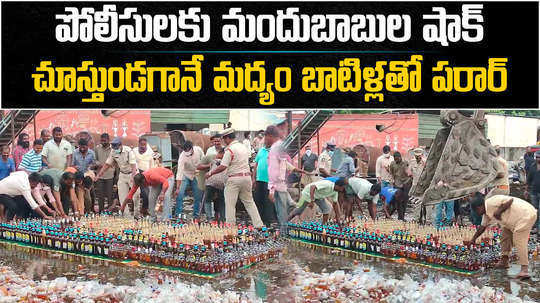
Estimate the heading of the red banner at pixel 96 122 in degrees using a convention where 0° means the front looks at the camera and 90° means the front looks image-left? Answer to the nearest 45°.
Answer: approximately 0°

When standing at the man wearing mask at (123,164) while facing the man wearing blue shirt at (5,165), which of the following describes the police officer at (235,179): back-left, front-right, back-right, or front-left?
back-left

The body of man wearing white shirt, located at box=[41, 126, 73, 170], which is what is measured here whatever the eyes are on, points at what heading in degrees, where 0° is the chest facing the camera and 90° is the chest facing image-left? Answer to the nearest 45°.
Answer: approximately 0°

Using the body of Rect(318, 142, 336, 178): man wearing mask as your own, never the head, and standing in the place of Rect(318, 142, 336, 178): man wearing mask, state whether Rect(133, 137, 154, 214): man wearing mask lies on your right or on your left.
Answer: on your right

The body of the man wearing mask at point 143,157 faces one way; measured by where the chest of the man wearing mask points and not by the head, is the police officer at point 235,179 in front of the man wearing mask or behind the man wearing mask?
in front

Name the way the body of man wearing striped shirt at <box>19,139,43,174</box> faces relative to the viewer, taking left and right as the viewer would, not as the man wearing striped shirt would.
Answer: facing the viewer and to the right of the viewer

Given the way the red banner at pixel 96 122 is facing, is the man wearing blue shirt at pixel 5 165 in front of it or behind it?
in front

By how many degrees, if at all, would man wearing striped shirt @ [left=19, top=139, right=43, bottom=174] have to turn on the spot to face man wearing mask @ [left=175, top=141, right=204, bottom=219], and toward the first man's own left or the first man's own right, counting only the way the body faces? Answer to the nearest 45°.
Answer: approximately 45° to the first man's own left
